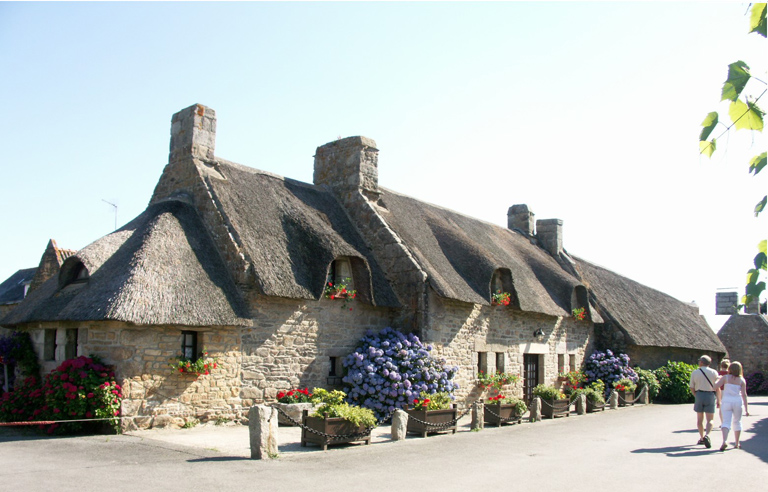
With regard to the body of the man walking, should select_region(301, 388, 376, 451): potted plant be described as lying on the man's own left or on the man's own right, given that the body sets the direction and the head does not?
on the man's own left

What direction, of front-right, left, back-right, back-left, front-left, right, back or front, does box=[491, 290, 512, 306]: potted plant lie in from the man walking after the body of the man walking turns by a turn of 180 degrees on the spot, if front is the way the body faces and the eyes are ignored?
back-right

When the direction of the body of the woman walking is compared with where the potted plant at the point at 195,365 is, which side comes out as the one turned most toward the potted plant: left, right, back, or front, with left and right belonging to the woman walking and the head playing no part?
left

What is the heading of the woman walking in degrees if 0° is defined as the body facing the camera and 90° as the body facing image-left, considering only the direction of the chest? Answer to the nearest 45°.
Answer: approximately 180°

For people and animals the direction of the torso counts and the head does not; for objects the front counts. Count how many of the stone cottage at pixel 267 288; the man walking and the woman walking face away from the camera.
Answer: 2

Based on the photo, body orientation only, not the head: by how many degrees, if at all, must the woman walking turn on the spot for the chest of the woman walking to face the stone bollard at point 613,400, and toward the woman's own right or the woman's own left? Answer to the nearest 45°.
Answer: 0° — they already face it

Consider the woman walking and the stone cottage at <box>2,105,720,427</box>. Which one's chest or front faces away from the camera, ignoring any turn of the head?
the woman walking

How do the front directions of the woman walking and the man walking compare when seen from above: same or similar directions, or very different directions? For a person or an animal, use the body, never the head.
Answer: same or similar directions

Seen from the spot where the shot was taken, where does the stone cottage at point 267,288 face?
facing the viewer and to the right of the viewer

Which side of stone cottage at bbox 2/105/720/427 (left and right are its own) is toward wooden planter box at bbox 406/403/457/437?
front

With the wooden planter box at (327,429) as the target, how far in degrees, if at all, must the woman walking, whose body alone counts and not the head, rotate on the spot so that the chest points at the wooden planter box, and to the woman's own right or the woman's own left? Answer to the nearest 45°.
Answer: approximately 135° to the woman's own left

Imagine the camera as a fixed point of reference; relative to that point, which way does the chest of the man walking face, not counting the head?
away from the camera

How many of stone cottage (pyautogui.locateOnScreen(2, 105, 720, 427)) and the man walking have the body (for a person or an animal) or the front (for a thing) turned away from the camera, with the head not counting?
1

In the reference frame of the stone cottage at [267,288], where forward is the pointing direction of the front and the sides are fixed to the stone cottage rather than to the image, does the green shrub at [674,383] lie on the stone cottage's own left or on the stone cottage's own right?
on the stone cottage's own left

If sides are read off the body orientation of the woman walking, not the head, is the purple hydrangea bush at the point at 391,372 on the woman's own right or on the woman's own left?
on the woman's own left
